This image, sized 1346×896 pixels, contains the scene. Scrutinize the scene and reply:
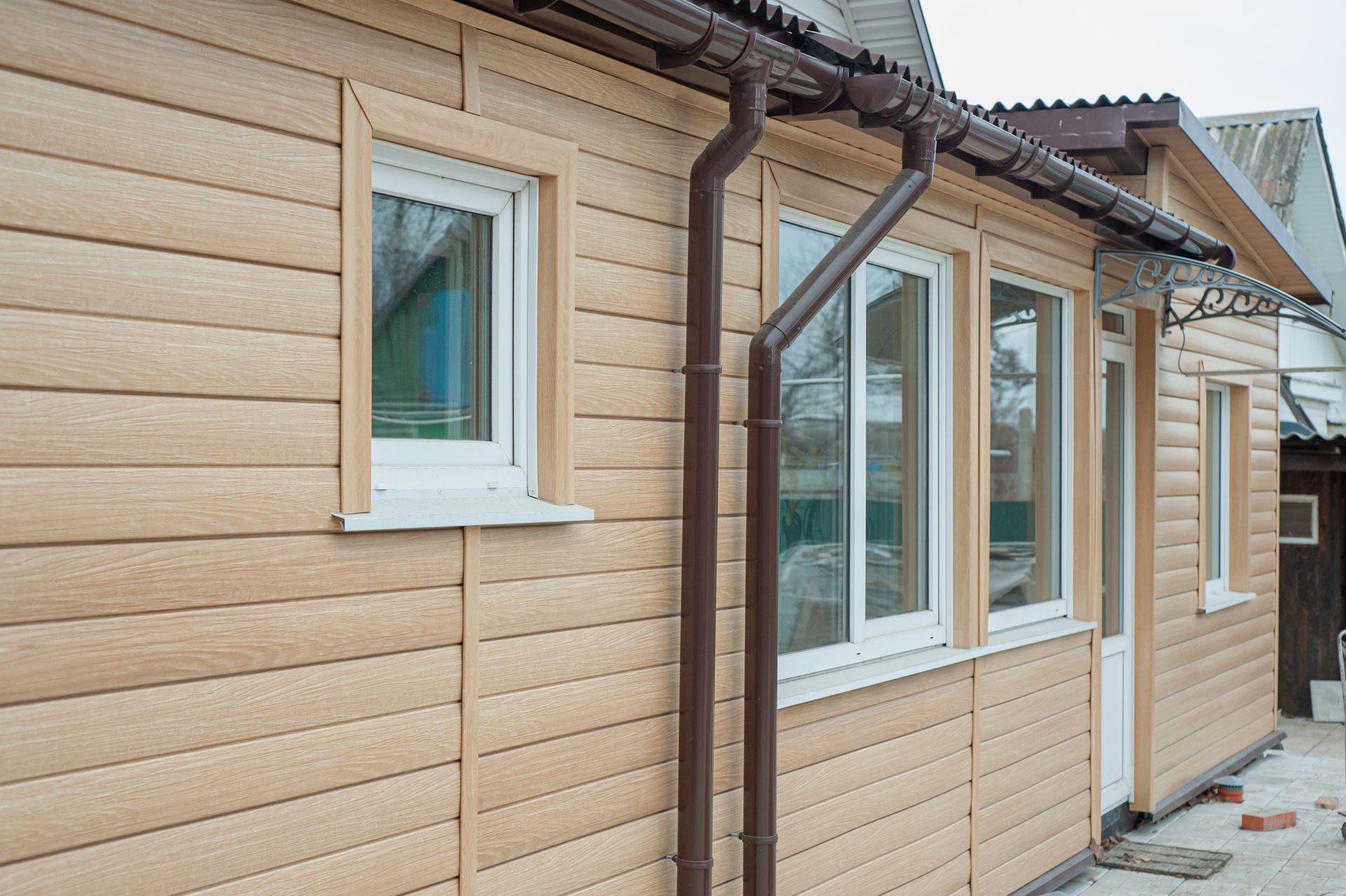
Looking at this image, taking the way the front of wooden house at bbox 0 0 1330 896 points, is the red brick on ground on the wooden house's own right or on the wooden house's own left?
on the wooden house's own left

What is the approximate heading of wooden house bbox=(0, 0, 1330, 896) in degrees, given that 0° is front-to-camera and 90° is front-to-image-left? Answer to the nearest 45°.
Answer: approximately 315°

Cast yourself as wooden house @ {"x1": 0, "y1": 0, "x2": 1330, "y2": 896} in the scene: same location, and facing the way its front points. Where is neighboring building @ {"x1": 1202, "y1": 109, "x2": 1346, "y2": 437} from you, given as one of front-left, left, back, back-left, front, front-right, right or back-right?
left

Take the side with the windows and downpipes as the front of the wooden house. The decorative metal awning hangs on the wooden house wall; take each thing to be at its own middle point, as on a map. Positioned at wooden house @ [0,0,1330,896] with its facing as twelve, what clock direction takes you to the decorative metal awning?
The decorative metal awning is roughly at 9 o'clock from the wooden house.
